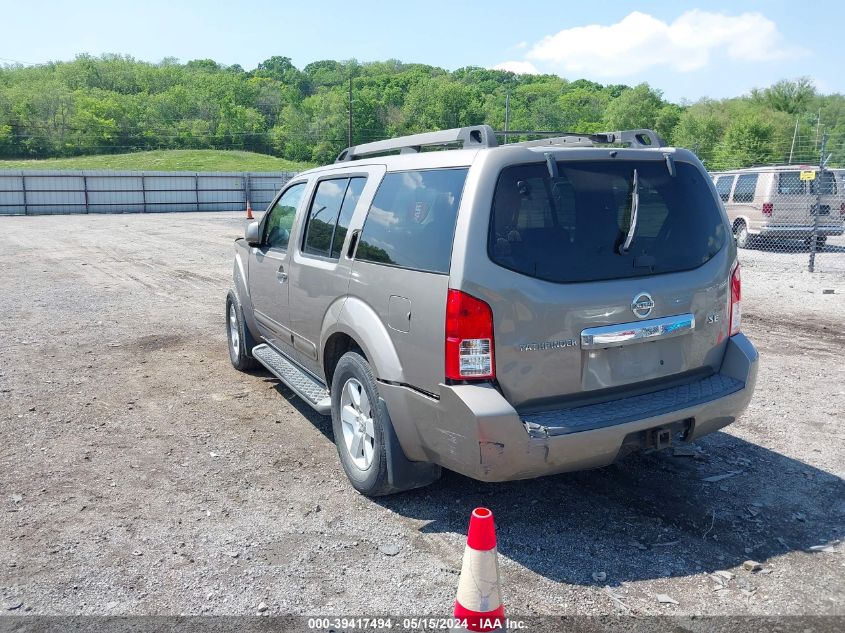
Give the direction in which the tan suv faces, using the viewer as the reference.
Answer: facing away from the viewer and to the left of the viewer

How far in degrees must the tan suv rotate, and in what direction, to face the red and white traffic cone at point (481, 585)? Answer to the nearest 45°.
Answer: approximately 135° to its left

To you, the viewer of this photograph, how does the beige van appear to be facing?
facing away from the viewer and to the left of the viewer

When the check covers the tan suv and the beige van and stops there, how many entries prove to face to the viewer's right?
0

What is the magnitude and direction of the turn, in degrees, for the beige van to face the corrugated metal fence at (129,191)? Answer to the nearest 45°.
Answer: approximately 45° to its left

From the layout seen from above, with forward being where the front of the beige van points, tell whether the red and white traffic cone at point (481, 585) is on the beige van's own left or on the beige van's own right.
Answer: on the beige van's own left

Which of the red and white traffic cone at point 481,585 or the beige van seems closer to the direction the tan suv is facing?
the beige van

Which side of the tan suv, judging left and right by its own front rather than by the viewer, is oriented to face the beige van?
right

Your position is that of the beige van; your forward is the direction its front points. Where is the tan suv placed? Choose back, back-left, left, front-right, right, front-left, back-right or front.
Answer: back-left

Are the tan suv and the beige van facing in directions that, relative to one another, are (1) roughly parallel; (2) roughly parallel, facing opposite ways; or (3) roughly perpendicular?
roughly parallel

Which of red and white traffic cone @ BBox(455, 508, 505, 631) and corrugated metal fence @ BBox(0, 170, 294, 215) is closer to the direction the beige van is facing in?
the corrugated metal fence
